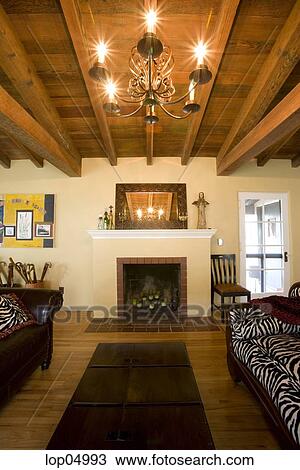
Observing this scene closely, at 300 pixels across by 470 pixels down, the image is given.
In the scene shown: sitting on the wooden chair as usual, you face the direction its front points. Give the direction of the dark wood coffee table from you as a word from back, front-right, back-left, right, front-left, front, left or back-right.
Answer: front-right

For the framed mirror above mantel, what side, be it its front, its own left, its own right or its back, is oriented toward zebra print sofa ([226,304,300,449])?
front

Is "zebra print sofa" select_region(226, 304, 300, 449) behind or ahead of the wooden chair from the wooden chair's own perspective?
ahead

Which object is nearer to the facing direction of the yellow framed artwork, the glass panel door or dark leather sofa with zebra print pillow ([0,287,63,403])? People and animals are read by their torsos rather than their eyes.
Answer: the dark leather sofa with zebra print pillow

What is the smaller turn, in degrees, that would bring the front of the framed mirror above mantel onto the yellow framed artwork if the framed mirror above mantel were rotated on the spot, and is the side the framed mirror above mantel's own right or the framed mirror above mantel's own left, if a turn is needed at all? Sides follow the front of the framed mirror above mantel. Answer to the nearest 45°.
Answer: approximately 90° to the framed mirror above mantel's own right

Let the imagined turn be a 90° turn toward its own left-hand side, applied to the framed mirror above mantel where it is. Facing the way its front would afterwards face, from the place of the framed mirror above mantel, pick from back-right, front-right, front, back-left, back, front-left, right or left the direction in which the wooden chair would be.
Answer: front

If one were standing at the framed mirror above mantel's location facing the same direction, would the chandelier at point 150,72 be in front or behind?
in front

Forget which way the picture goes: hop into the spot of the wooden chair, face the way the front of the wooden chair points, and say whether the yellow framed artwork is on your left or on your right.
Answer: on your right

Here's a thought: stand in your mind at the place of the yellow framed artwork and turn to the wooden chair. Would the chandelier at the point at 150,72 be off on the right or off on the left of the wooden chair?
right

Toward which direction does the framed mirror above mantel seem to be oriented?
toward the camera

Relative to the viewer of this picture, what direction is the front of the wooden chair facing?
facing the viewer and to the right of the viewer

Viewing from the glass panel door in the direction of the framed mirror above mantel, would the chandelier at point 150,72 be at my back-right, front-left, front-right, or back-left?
front-left

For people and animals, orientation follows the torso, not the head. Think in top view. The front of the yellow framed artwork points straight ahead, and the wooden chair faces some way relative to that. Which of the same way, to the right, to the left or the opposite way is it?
the same way

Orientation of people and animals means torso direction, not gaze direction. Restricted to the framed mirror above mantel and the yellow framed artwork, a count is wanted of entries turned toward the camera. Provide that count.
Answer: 2

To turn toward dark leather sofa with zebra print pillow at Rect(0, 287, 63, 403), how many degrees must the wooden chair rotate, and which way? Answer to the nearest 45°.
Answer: approximately 90° to its right

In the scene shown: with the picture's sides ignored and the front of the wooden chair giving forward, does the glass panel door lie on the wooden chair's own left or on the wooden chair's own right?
on the wooden chair's own left

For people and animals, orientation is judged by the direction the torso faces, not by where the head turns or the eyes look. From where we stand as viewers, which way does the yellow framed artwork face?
facing the viewer
